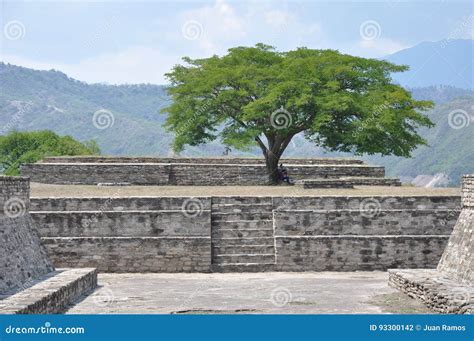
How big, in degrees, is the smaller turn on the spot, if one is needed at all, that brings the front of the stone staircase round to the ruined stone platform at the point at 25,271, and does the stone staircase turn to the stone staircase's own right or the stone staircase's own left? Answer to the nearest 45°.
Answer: approximately 45° to the stone staircase's own right

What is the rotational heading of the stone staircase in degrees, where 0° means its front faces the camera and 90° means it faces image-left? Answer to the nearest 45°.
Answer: approximately 0°

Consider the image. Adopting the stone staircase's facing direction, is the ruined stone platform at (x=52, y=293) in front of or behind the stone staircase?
in front

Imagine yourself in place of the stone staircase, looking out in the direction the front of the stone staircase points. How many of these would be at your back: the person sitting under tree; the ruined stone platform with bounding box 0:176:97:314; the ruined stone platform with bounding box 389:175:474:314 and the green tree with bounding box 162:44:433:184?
2

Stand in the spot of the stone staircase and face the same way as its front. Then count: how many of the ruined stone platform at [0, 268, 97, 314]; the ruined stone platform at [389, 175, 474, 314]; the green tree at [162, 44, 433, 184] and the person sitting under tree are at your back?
2

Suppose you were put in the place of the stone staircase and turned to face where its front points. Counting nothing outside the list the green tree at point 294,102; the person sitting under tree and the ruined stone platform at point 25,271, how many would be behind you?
2

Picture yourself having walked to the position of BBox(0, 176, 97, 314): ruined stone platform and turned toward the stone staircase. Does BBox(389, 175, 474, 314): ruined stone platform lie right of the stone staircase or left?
right

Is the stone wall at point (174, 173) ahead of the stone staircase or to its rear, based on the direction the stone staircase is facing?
to the rear

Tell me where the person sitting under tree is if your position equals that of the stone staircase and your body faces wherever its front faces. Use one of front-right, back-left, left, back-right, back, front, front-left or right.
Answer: back

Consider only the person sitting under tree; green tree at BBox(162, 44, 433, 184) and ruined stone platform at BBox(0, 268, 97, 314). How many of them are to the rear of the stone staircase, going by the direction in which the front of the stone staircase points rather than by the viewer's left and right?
2

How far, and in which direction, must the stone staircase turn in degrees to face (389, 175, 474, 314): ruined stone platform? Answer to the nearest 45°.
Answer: approximately 45° to its left

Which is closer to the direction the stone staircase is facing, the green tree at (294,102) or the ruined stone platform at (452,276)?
the ruined stone platform

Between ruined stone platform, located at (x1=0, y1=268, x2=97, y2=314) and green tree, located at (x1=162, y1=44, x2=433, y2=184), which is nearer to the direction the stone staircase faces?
the ruined stone platform

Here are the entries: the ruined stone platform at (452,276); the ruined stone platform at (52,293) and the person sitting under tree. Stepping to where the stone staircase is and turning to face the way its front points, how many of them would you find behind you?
1

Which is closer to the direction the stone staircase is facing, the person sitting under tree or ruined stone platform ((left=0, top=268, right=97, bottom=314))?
the ruined stone platform

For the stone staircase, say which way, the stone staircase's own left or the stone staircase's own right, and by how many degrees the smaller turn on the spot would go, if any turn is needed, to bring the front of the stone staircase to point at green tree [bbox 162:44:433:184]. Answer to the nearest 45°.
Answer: approximately 180°
